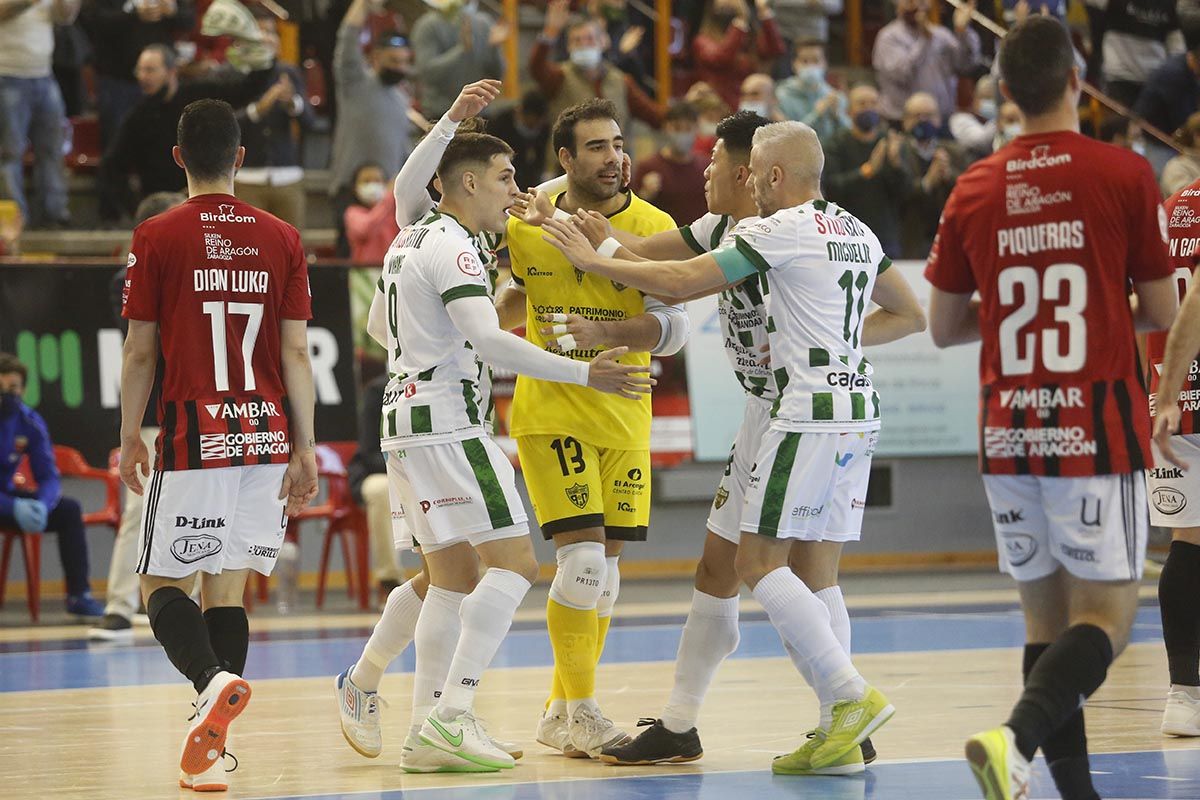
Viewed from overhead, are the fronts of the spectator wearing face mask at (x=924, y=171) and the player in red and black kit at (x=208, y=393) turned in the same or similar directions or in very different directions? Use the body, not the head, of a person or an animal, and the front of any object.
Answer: very different directions

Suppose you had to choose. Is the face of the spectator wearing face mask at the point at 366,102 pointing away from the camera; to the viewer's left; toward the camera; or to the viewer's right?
toward the camera

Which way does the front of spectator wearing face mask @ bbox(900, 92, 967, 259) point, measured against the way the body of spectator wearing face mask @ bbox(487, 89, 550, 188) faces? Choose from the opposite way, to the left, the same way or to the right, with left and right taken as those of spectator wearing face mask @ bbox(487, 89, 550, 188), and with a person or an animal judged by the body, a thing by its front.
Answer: the same way

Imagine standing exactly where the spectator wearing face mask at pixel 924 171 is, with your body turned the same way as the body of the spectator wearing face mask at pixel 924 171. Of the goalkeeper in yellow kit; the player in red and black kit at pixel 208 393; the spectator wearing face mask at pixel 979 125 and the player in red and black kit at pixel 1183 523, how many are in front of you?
3

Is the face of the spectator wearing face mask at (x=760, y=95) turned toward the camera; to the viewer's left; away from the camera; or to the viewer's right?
toward the camera

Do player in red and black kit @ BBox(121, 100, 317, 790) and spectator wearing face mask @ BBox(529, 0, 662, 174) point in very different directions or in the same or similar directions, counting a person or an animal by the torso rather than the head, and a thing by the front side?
very different directions

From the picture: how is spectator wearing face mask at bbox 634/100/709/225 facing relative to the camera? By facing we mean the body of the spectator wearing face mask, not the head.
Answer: toward the camera

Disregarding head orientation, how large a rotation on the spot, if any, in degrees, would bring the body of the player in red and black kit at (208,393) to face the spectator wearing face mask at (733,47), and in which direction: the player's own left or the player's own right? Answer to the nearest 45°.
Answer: approximately 45° to the player's own right

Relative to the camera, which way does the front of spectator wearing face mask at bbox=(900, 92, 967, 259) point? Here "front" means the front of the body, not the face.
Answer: toward the camera

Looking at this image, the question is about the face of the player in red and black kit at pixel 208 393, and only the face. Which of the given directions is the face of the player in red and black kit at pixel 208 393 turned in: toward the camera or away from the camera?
away from the camera

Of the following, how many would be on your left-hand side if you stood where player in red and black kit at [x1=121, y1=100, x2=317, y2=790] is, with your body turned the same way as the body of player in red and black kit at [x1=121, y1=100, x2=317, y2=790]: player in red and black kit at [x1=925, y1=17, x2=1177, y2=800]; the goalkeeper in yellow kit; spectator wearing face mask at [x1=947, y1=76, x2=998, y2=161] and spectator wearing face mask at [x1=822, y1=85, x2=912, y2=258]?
0

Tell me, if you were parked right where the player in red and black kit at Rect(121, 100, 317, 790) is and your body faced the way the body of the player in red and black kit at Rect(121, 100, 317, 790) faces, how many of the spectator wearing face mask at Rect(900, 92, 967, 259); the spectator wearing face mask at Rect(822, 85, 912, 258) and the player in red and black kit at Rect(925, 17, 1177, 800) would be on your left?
0

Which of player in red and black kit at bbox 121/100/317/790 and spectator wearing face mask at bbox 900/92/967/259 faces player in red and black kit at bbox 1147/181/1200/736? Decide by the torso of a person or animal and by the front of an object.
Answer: the spectator wearing face mask

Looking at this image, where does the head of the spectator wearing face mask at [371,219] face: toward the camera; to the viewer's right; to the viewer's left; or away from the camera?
toward the camera

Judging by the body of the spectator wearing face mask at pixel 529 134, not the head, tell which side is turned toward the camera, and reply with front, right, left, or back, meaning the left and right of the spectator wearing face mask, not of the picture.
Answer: front
